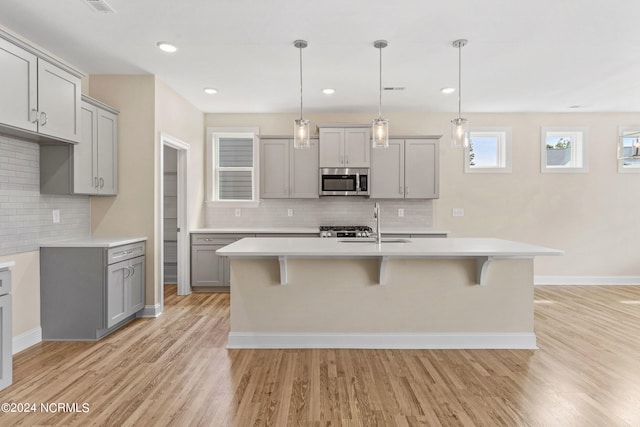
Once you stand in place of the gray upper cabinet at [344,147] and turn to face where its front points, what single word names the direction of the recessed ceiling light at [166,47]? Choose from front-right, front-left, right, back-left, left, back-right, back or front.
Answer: front-right

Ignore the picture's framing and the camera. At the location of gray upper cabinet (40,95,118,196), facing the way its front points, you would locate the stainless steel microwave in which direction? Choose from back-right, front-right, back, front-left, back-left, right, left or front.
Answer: front-left

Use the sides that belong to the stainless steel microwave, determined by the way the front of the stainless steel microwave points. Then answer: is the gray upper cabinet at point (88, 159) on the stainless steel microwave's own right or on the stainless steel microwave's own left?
on the stainless steel microwave's own right

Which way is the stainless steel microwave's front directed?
toward the camera

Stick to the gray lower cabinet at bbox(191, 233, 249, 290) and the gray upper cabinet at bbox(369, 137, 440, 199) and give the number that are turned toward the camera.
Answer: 2

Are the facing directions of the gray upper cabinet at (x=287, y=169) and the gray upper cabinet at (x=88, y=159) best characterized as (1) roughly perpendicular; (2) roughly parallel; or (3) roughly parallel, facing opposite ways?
roughly perpendicular

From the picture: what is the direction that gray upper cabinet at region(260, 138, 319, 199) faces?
toward the camera

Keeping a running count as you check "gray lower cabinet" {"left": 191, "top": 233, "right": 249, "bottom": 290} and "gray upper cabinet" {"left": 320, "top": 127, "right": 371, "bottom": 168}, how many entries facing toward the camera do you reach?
2

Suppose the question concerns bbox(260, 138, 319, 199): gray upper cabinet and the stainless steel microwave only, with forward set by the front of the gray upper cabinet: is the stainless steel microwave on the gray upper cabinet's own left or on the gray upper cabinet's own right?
on the gray upper cabinet's own left

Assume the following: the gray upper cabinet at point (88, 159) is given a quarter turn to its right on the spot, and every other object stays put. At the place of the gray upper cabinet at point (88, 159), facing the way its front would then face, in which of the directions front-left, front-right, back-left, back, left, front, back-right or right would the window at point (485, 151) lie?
back-left

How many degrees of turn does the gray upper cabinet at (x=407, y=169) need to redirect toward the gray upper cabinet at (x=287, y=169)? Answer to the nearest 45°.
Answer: approximately 90° to its right

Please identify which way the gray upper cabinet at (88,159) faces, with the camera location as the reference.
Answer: facing the viewer and to the right of the viewer

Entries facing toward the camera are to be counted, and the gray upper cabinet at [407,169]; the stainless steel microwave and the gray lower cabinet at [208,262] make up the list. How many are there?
3

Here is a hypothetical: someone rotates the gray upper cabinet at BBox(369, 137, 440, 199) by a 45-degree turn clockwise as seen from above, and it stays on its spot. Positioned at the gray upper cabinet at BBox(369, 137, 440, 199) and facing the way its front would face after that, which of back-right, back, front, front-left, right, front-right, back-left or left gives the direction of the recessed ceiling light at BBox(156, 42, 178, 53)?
front
